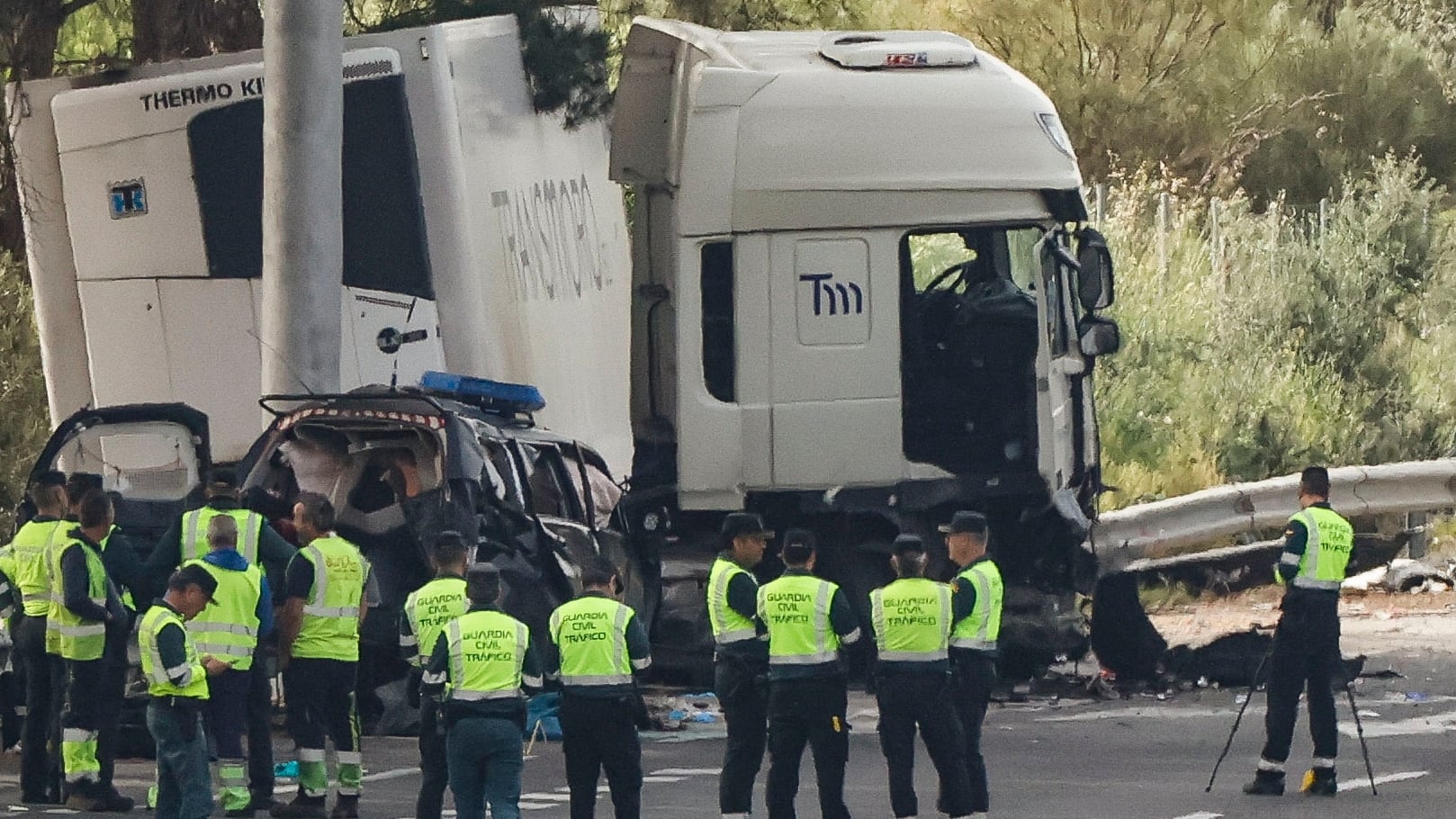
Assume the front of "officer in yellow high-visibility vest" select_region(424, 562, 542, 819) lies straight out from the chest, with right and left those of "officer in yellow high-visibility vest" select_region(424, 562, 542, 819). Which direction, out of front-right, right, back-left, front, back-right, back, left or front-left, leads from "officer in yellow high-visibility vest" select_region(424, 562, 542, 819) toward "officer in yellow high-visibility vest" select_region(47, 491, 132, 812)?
front-left

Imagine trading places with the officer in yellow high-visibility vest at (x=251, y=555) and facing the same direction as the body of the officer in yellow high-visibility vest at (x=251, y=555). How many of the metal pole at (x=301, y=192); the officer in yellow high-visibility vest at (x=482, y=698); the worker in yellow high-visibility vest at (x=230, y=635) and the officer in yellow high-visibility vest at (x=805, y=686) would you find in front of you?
1

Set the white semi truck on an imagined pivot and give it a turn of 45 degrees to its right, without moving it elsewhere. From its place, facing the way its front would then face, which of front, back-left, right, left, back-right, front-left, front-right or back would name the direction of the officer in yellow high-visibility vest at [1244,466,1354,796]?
front

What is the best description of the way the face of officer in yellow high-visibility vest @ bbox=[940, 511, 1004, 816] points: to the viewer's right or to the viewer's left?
to the viewer's left

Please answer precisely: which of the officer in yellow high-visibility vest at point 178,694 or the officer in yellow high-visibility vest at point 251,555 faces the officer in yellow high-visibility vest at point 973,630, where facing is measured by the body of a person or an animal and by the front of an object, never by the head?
the officer in yellow high-visibility vest at point 178,694

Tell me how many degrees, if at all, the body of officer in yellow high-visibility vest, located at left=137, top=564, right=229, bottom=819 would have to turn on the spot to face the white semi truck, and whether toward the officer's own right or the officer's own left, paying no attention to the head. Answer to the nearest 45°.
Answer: approximately 45° to the officer's own left

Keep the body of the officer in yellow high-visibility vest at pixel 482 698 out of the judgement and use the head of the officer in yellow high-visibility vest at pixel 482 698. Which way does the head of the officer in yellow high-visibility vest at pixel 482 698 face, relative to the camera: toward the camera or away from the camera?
away from the camera

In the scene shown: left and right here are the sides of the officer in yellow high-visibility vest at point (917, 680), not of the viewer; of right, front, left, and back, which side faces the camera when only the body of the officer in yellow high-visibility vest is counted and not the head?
back

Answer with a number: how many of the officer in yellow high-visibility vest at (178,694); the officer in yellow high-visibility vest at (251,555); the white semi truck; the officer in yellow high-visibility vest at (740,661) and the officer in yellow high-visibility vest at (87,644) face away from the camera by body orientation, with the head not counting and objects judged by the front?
1

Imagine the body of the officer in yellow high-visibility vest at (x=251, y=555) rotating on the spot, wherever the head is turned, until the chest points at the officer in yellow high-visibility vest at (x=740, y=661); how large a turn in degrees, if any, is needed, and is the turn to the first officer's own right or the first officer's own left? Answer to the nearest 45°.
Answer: approximately 135° to the first officer's own right

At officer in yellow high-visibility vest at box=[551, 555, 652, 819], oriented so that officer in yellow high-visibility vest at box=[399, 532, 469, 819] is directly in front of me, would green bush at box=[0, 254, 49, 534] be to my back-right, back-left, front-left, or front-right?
front-right

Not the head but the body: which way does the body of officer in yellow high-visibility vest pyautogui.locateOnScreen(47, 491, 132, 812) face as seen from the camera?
to the viewer's right

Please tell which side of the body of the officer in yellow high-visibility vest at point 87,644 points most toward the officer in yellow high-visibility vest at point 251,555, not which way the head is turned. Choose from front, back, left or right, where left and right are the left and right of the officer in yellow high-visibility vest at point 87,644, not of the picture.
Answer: front

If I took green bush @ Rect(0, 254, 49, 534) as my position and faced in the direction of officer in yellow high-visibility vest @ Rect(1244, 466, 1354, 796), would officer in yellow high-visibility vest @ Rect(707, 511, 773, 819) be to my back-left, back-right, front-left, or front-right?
front-right
